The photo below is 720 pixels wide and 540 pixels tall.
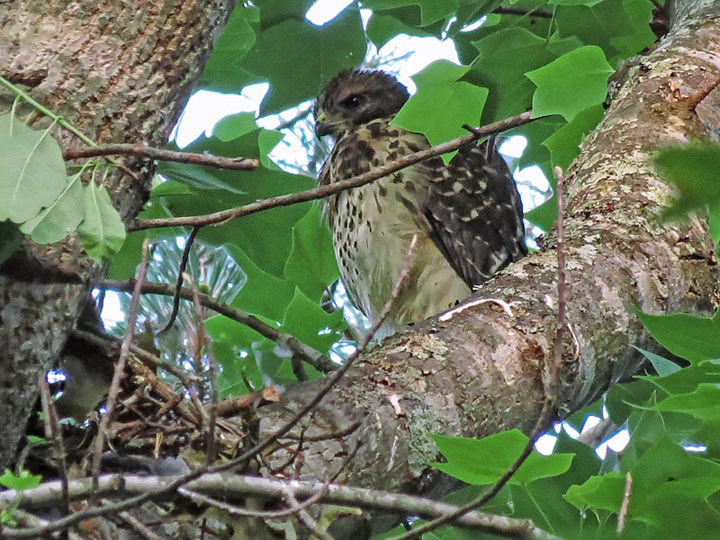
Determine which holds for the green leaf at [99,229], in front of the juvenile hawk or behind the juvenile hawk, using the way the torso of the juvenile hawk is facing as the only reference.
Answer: in front

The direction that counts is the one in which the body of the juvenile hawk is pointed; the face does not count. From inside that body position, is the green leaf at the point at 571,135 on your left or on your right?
on your left

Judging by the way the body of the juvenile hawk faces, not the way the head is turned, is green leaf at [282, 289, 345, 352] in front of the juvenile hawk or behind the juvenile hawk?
in front

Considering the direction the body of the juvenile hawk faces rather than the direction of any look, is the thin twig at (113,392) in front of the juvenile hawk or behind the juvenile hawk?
in front

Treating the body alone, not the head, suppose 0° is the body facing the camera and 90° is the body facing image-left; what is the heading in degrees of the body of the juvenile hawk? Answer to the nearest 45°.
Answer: approximately 45°

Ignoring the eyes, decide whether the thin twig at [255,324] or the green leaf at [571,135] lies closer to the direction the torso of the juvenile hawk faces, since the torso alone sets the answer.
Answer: the thin twig
